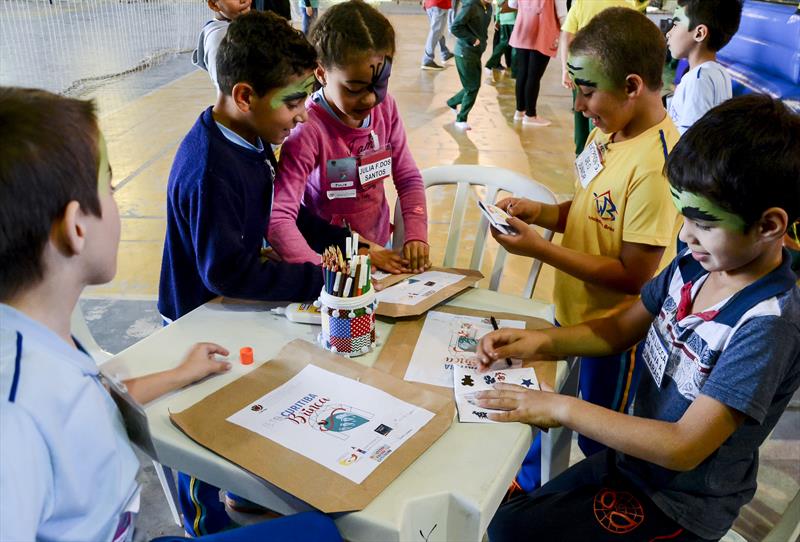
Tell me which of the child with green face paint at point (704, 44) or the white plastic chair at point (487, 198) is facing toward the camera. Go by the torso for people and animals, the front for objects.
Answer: the white plastic chair

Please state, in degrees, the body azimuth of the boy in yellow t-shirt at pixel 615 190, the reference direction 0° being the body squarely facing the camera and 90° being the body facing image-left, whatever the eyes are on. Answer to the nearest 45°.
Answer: approximately 45°

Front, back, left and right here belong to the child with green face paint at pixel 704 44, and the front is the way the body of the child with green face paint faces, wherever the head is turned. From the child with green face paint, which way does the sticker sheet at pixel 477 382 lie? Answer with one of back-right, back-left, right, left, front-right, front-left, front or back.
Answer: left

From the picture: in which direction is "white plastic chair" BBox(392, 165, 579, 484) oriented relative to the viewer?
toward the camera

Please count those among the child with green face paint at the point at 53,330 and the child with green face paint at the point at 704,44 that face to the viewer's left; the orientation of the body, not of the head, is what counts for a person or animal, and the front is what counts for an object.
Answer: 1

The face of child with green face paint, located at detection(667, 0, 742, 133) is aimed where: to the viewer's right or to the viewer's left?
to the viewer's left

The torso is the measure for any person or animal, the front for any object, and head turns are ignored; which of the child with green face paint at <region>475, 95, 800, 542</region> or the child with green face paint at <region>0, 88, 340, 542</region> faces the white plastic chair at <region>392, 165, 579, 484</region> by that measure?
the child with green face paint at <region>0, 88, 340, 542</region>

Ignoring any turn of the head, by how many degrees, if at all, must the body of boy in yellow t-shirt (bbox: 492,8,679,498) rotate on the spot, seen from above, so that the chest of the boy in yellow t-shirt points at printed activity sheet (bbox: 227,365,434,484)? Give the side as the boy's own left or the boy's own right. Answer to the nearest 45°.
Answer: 0° — they already face it

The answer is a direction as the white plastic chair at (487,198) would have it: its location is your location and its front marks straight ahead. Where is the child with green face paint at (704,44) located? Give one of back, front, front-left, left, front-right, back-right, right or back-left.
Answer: back-left
